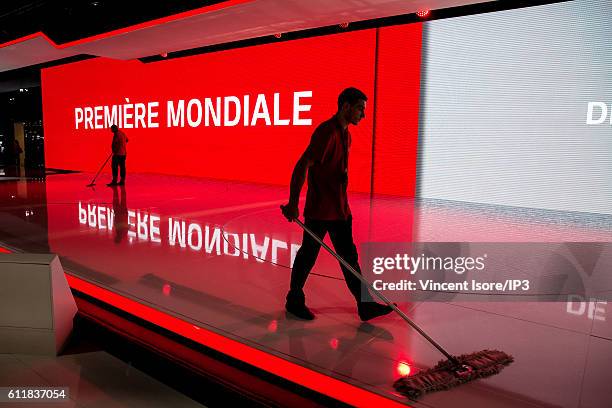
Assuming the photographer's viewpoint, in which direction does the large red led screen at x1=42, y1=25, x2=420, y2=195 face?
facing the viewer and to the left of the viewer

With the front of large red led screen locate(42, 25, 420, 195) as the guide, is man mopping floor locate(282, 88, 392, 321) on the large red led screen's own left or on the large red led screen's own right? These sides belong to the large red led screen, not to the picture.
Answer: on the large red led screen's own left

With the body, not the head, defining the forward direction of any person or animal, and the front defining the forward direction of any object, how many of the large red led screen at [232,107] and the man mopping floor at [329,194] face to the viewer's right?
1

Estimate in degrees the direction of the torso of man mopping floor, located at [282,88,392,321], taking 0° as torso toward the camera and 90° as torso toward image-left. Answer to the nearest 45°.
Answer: approximately 270°

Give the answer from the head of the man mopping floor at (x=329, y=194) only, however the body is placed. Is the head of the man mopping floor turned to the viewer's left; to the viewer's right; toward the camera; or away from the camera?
to the viewer's right

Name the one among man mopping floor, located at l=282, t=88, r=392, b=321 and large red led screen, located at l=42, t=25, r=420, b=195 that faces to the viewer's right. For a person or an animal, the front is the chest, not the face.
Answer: the man mopping floor

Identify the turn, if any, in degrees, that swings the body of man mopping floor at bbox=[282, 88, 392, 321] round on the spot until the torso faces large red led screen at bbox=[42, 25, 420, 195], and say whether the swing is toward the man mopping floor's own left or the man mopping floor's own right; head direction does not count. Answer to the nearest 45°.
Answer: approximately 90° to the man mopping floor's own left
